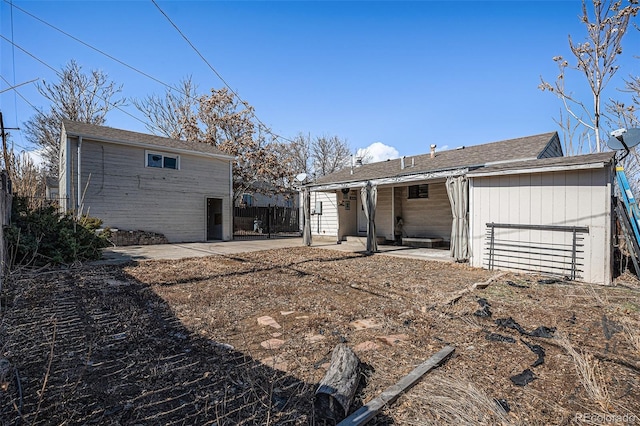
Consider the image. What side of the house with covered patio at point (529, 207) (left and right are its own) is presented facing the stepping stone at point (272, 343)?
front

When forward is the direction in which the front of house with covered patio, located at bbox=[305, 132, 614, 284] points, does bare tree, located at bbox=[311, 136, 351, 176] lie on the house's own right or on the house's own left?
on the house's own right

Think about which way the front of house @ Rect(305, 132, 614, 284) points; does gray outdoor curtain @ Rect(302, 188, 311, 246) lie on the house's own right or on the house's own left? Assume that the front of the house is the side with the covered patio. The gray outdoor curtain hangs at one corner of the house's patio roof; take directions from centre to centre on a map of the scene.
on the house's own right

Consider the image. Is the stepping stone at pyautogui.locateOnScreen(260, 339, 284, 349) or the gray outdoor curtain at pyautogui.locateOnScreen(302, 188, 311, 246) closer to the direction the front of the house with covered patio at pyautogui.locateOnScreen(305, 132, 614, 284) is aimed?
the stepping stone

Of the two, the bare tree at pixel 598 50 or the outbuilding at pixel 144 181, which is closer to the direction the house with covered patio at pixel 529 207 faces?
the outbuilding

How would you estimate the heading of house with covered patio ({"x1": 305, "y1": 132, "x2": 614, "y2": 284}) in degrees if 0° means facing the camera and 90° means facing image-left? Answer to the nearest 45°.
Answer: approximately 45°

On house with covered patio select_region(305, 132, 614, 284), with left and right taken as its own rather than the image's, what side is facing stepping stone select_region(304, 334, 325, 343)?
front

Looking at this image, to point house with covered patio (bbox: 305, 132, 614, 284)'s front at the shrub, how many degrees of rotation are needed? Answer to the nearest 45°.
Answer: approximately 45° to its right

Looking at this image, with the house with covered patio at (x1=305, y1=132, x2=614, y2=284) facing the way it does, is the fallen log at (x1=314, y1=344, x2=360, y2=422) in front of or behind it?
in front

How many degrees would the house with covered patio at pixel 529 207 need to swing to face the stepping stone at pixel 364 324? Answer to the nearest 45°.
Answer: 0° — it already faces it

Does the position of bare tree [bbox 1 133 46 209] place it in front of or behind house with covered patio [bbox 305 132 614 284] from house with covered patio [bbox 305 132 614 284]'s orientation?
in front
